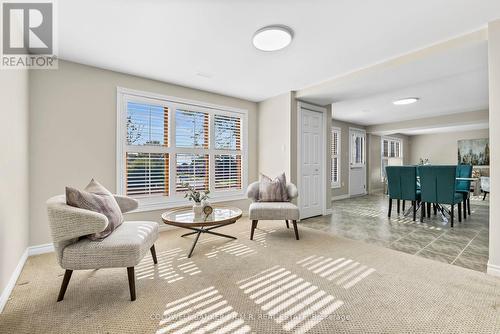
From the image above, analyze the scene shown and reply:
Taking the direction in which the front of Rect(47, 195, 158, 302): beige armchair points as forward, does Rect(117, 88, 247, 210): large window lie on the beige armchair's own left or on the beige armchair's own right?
on the beige armchair's own left

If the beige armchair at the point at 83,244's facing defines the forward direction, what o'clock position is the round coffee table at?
The round coffee table is roughly at 11 o'clock from the beige armchair.

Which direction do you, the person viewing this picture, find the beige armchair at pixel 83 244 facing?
facing to the right of the viewer

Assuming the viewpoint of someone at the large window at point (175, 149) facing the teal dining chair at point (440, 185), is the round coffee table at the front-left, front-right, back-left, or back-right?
front-right

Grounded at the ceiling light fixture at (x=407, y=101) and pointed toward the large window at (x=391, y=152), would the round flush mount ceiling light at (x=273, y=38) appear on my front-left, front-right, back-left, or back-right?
back-left

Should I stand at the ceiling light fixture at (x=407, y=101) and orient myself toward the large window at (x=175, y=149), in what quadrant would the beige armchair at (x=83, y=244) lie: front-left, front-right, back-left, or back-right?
front-left
